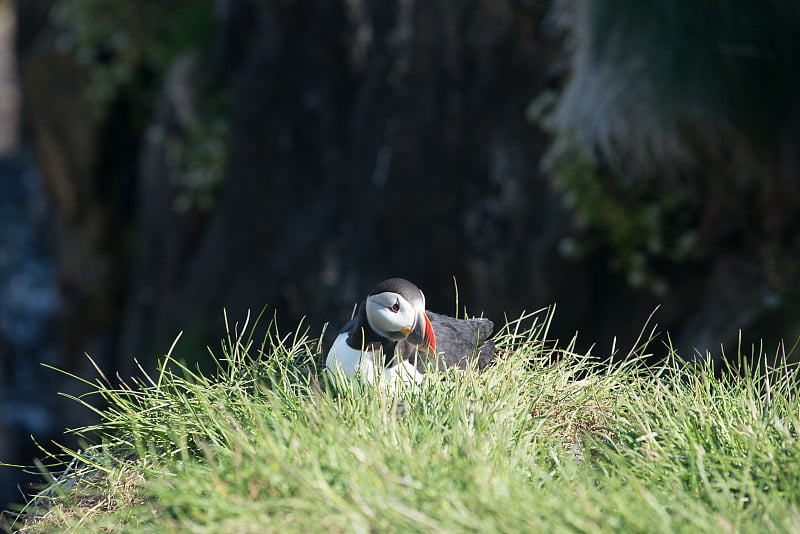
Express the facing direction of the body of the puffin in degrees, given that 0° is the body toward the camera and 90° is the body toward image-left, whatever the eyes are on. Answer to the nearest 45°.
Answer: approximately 45°
